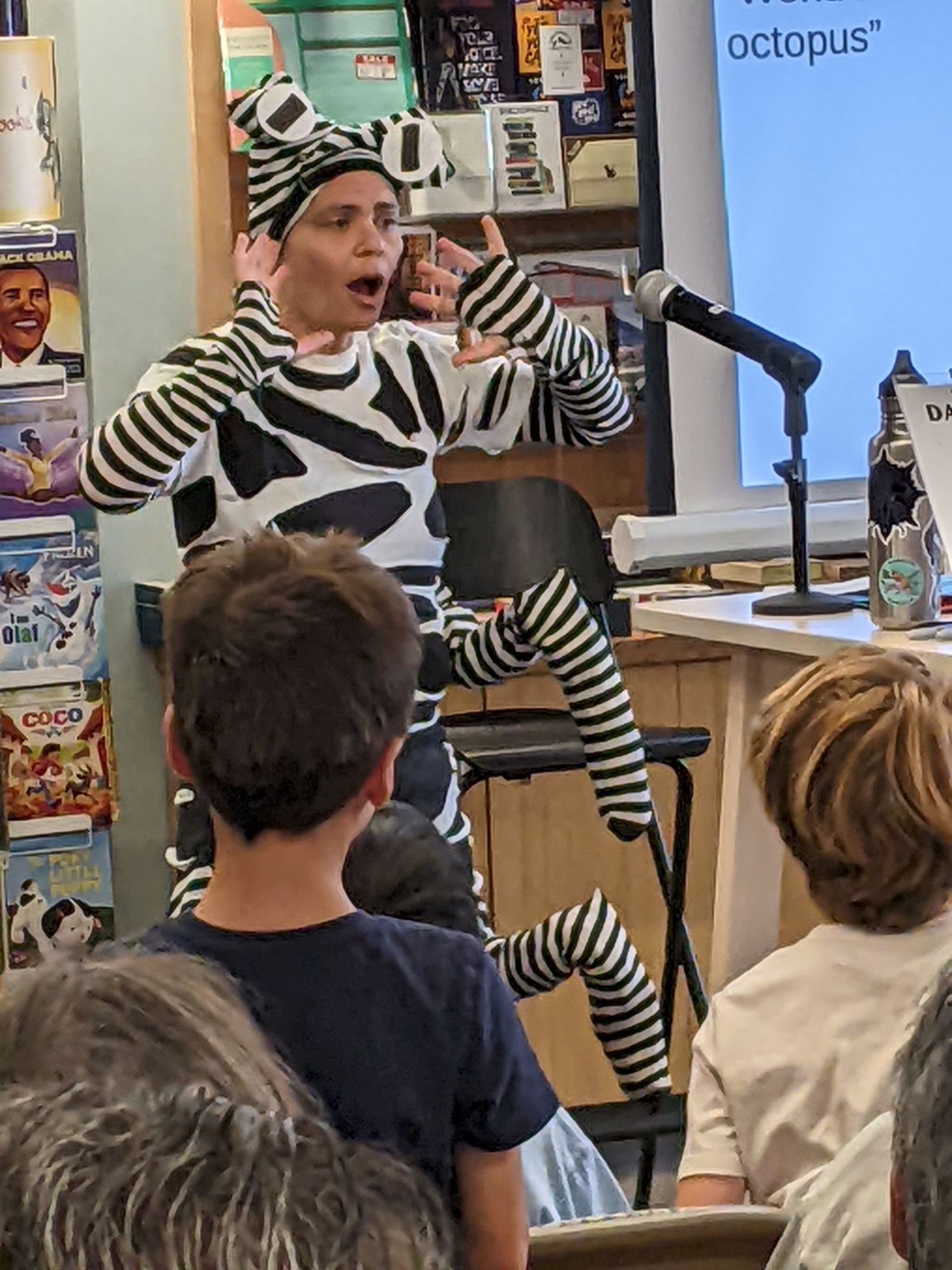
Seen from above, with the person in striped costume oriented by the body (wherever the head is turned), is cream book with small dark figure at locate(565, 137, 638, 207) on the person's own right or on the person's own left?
on the person's own left

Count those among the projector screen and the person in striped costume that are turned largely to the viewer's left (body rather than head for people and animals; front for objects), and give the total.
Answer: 0

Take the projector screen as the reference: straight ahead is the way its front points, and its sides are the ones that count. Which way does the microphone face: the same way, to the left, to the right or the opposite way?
to the right

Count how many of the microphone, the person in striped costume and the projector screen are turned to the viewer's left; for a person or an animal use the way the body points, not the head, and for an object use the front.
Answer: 1

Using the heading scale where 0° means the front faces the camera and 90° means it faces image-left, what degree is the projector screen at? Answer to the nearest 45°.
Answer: approximately 0°

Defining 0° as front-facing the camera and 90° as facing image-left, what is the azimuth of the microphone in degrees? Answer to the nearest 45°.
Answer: approximately 90°

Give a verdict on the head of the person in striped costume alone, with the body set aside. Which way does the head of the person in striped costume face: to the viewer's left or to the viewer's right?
to the viewer's right

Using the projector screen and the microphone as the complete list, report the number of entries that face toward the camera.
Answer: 1

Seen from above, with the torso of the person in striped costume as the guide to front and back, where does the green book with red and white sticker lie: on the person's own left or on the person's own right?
on the person's own left
